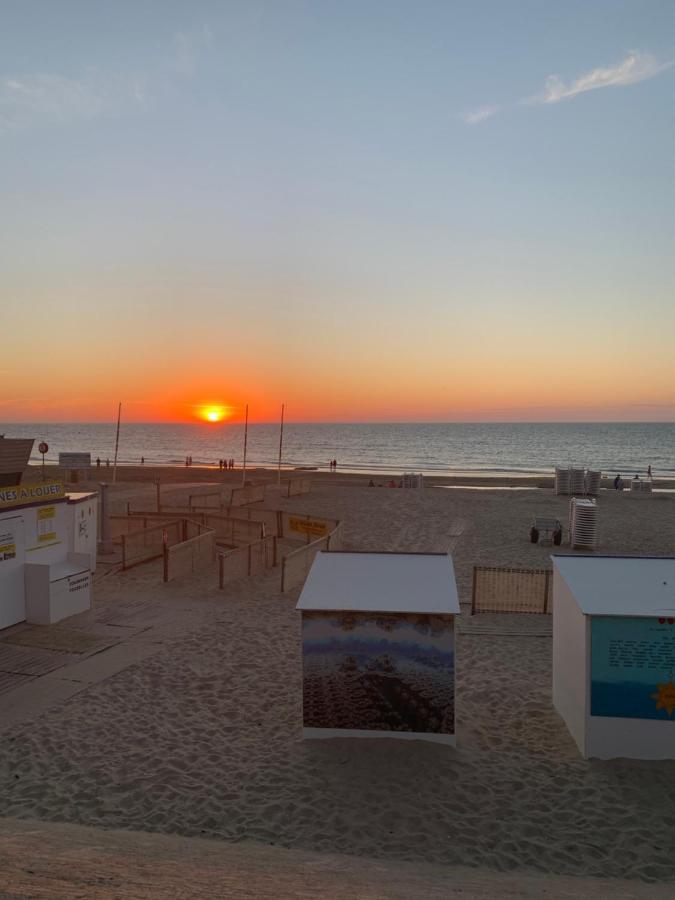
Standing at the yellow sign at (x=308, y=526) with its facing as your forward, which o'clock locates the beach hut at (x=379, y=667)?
The beach hut is roughly at 12 o'clock from the yellow sign.

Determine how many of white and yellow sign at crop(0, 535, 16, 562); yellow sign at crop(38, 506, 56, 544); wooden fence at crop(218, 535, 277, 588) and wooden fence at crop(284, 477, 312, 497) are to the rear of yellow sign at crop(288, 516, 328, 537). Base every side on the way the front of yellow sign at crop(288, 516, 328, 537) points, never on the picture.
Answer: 1

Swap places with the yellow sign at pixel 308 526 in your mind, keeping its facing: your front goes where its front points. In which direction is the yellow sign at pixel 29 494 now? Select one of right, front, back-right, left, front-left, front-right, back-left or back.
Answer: front-right

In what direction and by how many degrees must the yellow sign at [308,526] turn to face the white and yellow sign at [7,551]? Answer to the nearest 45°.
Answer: approximately 45° to its right

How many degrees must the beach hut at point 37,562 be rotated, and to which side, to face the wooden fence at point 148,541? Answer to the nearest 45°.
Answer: approximately 90° to its left

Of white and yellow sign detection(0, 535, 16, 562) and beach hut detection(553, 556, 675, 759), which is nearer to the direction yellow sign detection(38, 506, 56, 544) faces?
the beach hut

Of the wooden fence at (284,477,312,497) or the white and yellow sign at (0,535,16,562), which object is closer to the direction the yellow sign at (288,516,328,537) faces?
the white and yellow sign

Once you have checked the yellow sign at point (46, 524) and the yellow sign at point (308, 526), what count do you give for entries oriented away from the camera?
0

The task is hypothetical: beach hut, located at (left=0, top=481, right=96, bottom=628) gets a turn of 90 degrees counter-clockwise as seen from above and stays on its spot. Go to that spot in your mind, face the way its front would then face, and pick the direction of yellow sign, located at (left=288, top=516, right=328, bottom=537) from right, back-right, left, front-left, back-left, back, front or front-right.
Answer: front

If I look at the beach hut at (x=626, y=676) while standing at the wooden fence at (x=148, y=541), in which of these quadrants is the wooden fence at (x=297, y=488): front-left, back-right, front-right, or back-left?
back-left

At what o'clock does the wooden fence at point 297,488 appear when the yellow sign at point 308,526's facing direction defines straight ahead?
The wooden fence is roughly at 6 o'clock from the yellow sign.

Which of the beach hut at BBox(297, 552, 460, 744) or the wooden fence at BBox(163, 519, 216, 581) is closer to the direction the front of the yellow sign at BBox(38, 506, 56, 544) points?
the beach hut

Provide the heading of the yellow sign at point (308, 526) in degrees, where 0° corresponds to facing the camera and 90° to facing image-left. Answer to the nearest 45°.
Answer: approximately 0°

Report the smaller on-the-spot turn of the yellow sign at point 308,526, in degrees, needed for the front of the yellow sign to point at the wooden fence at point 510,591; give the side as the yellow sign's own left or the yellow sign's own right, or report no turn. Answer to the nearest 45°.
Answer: approximately 45° to the yellow sign's own left

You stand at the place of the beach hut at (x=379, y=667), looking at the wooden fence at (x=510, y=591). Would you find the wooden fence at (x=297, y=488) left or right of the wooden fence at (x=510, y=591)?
left
